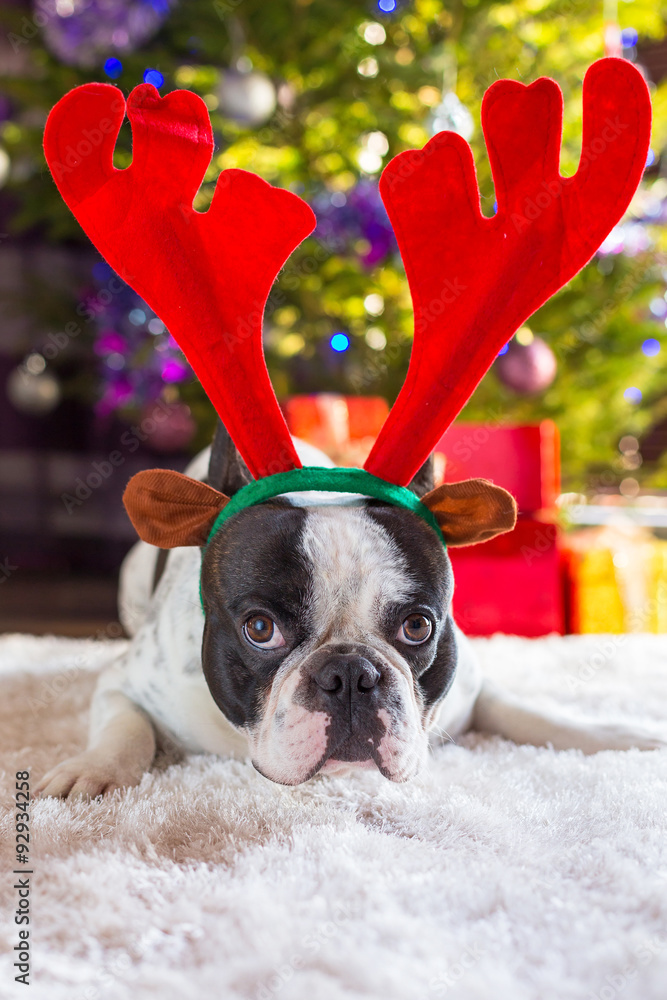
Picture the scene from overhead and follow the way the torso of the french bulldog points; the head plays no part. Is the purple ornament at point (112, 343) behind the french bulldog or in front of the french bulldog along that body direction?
behind

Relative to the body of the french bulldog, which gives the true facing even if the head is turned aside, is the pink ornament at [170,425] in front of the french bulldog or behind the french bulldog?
behind

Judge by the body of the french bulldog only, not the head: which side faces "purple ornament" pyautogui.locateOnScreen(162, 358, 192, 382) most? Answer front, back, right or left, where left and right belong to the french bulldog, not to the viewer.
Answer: back

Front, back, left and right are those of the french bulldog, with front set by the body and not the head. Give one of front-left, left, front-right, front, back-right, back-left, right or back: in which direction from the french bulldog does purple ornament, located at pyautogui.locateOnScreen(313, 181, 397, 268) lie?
back

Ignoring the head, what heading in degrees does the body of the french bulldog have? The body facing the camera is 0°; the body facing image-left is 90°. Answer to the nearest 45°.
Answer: approximately 0°

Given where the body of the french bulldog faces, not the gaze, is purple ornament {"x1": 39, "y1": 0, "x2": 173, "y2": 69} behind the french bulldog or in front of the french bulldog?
behind

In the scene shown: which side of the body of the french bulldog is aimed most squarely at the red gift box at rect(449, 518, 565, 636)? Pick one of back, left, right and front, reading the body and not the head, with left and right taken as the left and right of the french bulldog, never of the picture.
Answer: back

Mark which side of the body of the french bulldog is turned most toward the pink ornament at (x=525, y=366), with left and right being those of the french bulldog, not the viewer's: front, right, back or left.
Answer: back

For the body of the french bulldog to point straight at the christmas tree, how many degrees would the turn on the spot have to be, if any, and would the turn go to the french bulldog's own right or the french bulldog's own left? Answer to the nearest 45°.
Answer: approximately 180°

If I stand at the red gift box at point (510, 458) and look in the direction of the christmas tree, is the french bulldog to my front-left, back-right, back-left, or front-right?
back-left
